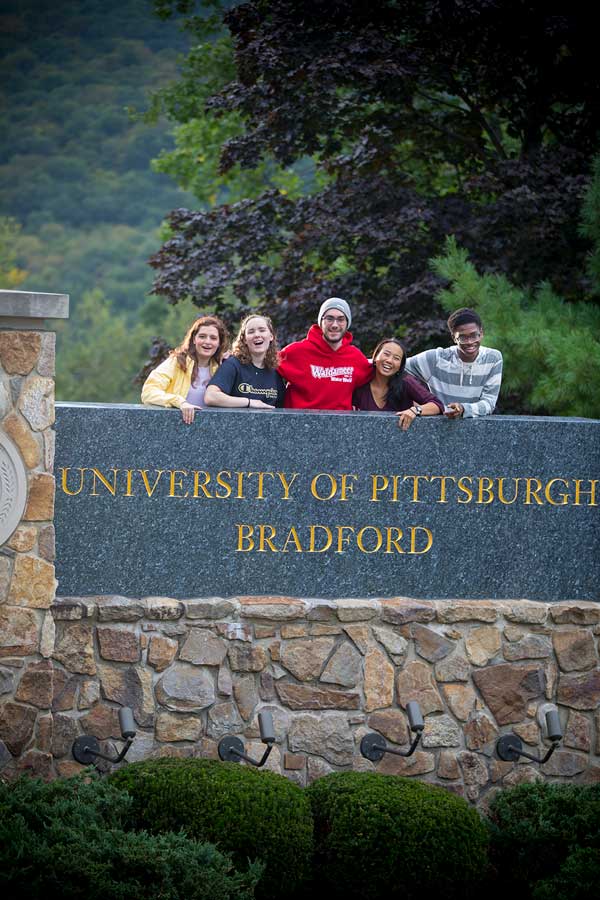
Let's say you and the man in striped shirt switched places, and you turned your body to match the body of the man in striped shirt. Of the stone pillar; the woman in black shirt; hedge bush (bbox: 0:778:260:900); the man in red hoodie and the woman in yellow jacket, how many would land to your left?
0

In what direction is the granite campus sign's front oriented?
toward the camera

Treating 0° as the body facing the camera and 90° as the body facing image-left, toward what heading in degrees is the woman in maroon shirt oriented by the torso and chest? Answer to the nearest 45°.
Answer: approximately 0°

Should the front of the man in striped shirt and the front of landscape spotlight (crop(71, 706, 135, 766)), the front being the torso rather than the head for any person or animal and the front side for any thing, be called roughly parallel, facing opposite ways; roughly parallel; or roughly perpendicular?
roughly parallel, facing opposite ways

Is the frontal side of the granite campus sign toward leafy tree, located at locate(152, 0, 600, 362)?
no

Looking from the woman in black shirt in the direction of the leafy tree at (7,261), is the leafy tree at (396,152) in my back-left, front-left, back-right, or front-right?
front-right

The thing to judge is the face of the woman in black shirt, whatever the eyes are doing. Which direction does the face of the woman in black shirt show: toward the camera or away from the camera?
toward the camera

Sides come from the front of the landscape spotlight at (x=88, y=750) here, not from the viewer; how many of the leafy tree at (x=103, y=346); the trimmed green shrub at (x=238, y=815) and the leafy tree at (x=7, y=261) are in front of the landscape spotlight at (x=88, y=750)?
2

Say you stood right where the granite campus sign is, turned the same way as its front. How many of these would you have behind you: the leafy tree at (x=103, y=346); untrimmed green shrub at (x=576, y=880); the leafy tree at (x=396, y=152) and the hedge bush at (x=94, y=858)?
2

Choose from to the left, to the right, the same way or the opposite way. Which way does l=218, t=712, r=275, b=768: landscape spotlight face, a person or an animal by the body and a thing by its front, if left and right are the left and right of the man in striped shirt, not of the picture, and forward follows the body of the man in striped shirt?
the opposite way

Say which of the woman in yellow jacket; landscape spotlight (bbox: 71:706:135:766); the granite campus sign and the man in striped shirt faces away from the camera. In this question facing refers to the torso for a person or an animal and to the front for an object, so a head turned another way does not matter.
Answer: the landscape spotlight

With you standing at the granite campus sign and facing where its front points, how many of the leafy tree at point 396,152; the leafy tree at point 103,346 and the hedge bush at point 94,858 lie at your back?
2

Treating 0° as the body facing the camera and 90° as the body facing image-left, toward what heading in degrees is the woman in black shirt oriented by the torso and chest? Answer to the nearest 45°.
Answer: approximately 0°

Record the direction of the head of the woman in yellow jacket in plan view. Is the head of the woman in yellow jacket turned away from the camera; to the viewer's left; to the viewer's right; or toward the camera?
toward the camera
